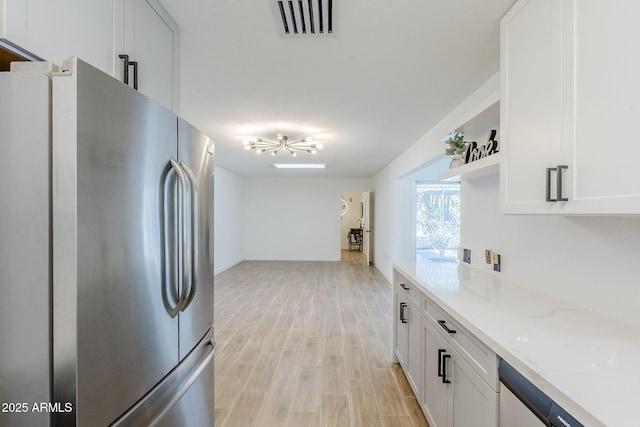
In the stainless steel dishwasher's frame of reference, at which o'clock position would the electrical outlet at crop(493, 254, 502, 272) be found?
The electrical outlet is roughly at 4 o'clock from the stainless steel dishwasher.

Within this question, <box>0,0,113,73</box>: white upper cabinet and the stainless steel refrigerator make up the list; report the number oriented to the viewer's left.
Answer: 0

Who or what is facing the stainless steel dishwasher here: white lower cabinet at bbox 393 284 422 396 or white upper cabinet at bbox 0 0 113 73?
the white upper cabinet

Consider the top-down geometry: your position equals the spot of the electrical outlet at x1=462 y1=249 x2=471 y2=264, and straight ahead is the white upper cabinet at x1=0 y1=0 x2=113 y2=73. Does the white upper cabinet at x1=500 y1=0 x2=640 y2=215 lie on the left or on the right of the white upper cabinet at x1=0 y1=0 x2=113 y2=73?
left

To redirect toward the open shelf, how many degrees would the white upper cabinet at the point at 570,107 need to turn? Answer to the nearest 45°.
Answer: approximately 90° to its right

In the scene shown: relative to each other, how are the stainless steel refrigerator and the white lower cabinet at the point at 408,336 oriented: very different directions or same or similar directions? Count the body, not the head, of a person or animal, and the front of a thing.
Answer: very different directions

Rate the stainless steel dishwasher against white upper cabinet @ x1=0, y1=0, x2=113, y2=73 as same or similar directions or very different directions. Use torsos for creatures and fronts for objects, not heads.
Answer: very different directions

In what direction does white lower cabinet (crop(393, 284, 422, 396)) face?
to the viewer's left

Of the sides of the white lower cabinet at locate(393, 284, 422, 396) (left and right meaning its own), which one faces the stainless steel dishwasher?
left

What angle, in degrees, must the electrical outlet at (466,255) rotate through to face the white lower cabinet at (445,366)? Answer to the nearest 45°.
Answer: approximately 45° to its left

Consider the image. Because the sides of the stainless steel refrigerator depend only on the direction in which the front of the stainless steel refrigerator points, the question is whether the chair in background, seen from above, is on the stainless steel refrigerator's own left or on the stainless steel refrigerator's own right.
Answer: on the stainless steel refrigerator's own left

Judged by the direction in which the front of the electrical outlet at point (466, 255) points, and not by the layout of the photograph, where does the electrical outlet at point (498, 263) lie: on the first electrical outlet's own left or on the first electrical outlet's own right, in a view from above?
on the first electrical outlet's own left

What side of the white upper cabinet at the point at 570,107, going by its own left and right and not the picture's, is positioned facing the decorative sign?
right

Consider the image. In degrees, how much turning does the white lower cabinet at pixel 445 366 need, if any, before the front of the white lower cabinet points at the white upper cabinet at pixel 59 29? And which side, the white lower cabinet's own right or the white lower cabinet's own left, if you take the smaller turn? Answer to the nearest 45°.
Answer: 0° — it already faces it
